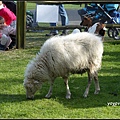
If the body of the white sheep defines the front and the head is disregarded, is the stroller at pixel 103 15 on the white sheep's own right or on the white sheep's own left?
on the white sheep's own right

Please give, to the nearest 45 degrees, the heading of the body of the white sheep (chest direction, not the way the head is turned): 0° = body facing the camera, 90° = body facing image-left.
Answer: approximately 90°
